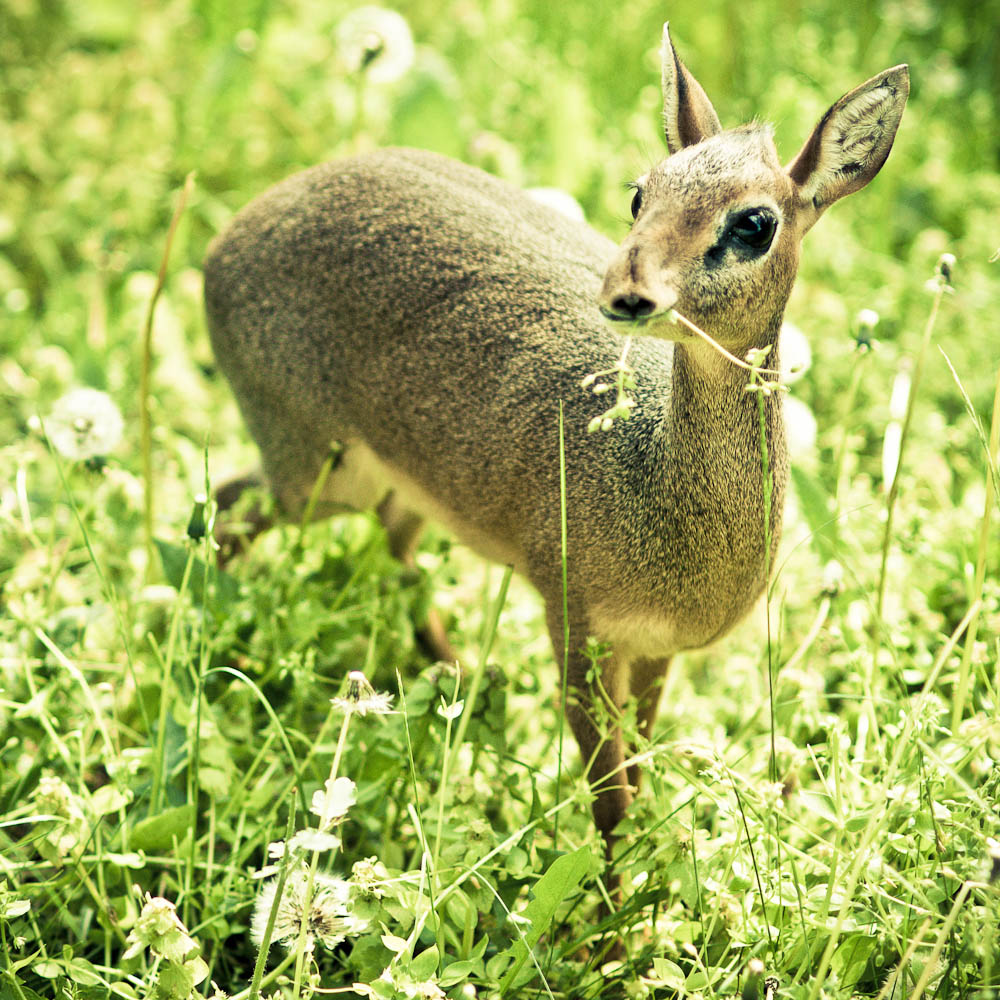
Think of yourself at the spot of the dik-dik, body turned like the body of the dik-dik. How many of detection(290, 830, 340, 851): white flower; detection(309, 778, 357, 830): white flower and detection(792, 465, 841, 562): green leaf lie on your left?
1

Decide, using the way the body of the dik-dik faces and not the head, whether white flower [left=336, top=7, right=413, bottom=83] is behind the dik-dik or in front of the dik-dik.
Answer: behind

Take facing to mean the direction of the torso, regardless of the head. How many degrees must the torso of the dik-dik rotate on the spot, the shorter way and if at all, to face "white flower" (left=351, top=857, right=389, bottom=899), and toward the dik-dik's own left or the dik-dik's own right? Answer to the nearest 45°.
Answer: approximately 45° to the dik-dik's own right

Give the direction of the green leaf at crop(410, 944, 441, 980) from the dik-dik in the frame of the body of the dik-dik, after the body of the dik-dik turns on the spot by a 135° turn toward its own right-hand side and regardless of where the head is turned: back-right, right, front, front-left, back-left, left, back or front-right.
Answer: left

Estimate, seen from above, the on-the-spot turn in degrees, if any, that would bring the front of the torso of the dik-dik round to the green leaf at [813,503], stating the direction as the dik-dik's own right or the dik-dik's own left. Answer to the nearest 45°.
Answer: approximately 90° to the dik-dik's own left

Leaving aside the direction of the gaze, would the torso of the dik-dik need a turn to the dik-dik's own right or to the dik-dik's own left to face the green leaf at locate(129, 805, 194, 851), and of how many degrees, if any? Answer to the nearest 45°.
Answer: approximately 90° to the dik-dik's own right

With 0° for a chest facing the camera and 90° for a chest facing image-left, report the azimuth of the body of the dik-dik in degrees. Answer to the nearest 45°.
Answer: approximately 315°
